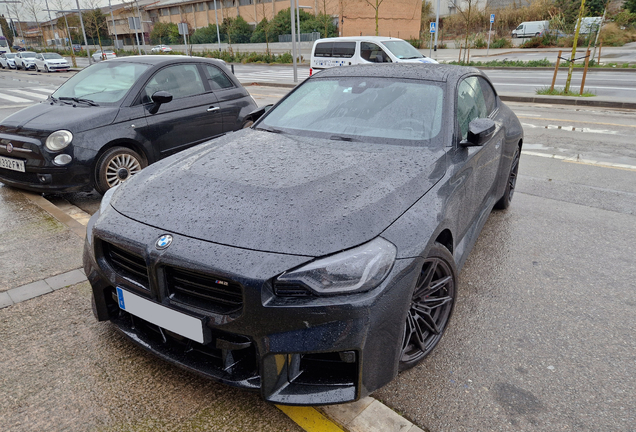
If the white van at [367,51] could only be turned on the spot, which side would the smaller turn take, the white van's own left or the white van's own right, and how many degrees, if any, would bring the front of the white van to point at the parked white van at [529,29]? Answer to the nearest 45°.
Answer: approximately 90° to the white van's own left

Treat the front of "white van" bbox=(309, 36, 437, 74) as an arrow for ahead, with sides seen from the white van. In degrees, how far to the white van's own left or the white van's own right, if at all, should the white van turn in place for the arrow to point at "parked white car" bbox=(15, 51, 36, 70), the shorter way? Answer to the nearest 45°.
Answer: approximately 180°

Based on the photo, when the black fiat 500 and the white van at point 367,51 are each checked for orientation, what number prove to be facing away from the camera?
0

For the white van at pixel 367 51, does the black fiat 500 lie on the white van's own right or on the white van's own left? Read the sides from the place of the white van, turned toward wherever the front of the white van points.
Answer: on the white van's own right

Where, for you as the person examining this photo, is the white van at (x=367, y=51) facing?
facing the viewer and to the right of the viewer

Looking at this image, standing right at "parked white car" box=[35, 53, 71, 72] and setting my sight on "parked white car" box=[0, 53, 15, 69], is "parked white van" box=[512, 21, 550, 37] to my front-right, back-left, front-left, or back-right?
back-right

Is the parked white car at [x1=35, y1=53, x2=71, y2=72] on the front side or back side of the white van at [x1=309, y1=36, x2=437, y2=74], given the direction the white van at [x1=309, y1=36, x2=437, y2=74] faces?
on the back side

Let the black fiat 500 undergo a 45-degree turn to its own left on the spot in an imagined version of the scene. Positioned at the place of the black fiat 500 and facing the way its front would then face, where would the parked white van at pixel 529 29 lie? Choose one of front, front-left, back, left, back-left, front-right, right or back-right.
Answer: back-left

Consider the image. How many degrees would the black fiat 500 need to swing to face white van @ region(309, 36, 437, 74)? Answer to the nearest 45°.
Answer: approximately 180°

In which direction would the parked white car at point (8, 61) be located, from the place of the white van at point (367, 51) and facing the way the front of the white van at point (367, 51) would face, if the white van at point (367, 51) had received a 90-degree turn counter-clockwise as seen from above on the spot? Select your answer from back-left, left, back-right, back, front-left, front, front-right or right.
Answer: left

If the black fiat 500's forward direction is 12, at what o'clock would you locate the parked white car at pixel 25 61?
The parked white car is roughly at 4 o'clock from the black fiat 500.

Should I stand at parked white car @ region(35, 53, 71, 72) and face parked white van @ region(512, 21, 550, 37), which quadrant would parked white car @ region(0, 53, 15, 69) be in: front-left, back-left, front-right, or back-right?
back-left

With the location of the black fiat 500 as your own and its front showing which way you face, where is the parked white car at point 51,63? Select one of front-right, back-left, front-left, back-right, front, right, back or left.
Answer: back-right

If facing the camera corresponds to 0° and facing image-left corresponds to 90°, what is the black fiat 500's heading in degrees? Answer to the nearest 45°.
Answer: approximately 45°
